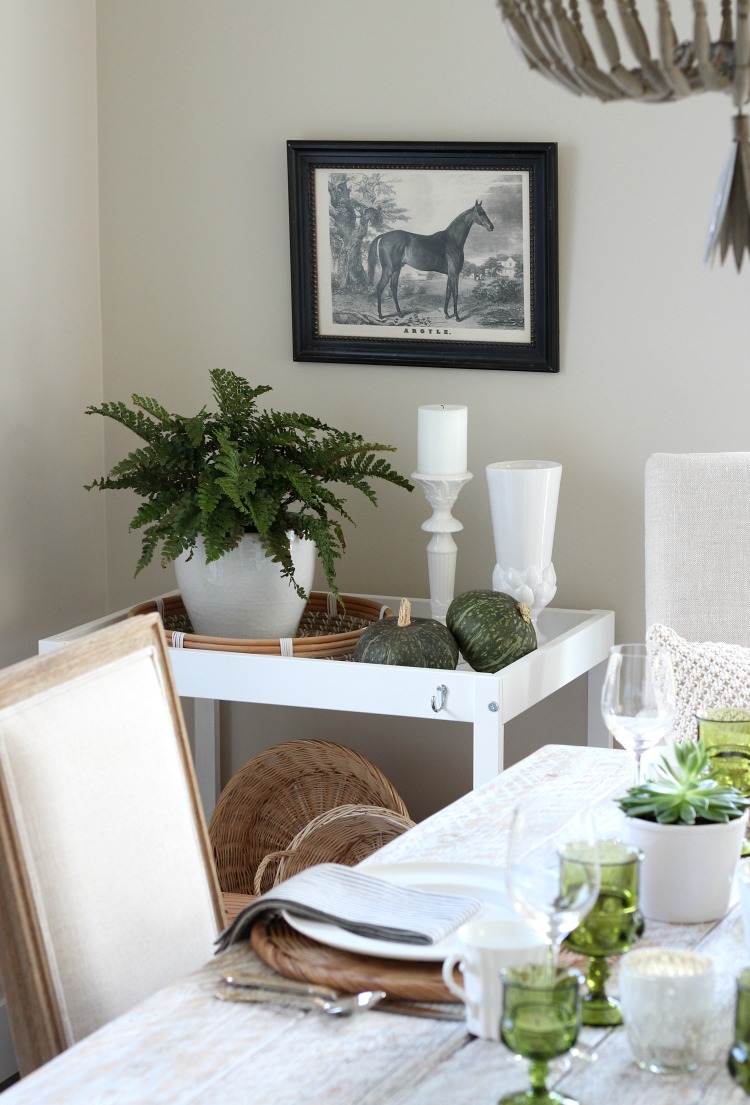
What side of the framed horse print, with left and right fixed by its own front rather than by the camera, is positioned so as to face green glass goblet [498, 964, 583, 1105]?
front

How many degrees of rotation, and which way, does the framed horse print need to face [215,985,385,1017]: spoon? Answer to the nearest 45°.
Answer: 0° — it already faces it

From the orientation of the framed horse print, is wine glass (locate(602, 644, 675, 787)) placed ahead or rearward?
ahead

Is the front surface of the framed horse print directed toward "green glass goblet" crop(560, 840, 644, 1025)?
yes

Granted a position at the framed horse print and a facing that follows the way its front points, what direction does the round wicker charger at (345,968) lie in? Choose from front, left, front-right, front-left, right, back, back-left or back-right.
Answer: front

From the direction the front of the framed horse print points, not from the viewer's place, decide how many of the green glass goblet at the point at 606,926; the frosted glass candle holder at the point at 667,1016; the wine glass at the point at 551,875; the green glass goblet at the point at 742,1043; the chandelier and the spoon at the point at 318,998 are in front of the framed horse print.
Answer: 6

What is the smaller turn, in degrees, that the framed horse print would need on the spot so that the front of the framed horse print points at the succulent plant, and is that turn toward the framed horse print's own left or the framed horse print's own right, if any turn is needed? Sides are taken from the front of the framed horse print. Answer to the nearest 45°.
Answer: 0° — it already faces it

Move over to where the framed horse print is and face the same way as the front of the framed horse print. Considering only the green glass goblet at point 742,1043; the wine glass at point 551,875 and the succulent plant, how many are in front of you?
3

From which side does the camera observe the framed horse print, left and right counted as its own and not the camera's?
front

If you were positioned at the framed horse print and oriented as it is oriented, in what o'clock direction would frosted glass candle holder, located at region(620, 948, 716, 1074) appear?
The frosted glass candle holder is roughly at 12 o'clock from the framed horse print.

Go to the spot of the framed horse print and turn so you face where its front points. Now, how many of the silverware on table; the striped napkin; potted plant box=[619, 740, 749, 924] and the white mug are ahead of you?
4

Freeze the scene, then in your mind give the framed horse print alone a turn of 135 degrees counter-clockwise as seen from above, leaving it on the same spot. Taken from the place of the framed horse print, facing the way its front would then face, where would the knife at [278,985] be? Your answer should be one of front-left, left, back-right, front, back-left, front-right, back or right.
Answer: back-right

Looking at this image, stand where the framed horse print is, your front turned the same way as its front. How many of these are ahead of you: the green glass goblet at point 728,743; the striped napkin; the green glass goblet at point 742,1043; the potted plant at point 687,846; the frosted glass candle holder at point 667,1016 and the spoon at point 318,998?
6

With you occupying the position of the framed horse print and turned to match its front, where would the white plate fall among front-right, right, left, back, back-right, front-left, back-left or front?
front

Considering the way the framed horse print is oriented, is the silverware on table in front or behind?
in front
